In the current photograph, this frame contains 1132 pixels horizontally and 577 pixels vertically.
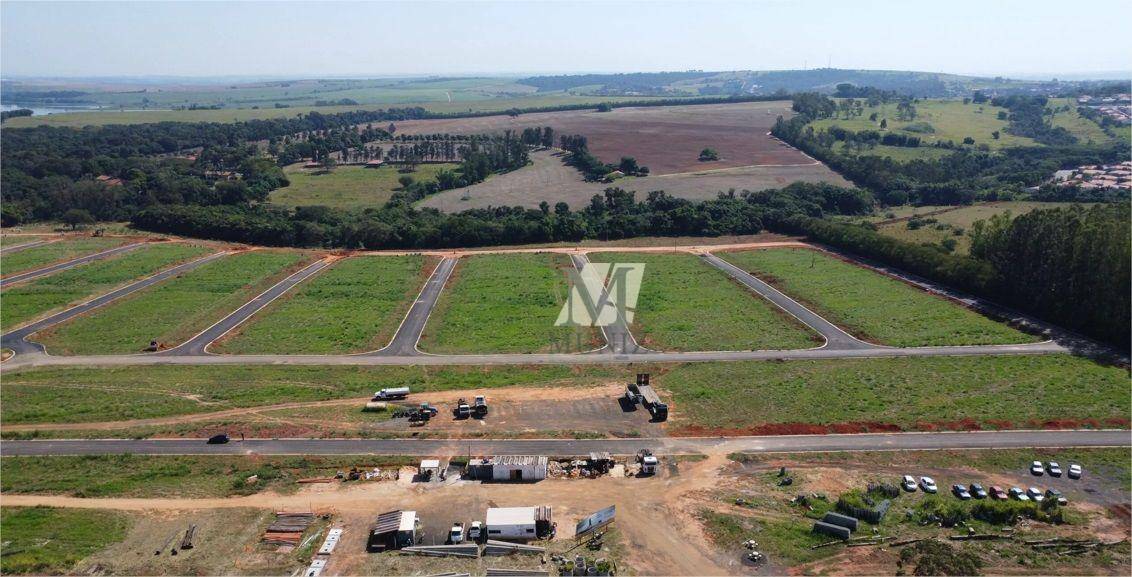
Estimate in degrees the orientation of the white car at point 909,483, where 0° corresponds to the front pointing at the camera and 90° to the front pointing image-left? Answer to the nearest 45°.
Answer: approximately 315°

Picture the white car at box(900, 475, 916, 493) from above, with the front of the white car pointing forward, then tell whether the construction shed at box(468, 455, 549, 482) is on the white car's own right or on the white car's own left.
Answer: on the white car's own right

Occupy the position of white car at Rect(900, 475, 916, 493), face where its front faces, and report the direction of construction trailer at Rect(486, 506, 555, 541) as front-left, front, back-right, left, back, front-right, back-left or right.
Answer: right

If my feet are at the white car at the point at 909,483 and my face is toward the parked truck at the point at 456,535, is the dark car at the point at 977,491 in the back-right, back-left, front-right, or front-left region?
back-left

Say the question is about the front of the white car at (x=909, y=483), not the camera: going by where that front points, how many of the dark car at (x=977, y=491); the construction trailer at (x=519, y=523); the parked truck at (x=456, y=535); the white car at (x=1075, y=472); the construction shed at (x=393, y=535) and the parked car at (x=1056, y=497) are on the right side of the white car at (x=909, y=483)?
3

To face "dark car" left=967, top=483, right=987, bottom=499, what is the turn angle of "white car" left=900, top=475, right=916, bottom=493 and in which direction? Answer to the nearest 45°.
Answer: approximately 45° to its left

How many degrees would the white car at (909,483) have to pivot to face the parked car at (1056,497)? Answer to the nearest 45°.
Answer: approximately 45° to its left

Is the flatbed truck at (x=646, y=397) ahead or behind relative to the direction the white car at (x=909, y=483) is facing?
behind

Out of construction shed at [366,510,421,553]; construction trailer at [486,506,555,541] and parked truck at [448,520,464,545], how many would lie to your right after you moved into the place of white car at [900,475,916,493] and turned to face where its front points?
3

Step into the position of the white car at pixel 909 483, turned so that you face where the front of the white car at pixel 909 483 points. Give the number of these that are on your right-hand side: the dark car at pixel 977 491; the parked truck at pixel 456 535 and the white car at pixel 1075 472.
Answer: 1

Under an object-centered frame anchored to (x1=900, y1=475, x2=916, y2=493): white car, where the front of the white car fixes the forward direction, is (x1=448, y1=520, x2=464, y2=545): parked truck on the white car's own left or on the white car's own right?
on the white car's own right

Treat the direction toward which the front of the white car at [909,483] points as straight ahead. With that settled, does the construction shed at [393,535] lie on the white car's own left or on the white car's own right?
on the white car's own right
